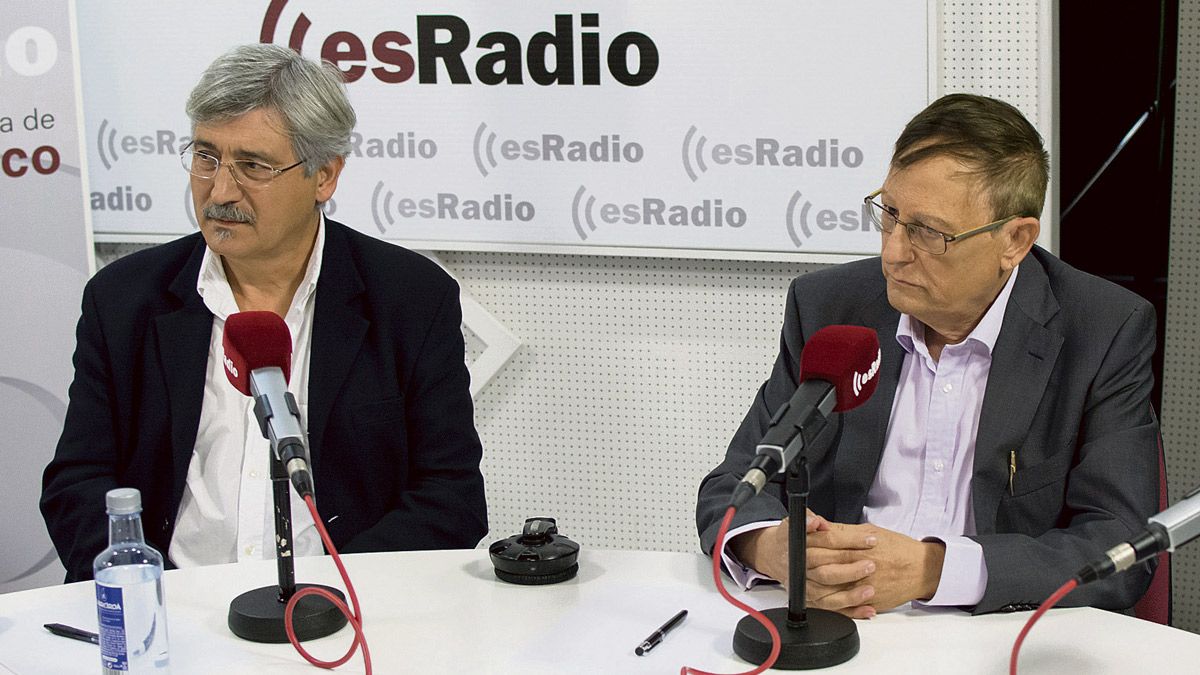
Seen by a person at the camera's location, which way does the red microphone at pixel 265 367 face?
facing away from the viewer and to the left of the viewer

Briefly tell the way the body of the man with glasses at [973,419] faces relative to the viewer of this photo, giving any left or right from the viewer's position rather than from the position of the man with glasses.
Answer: facing the viewer and to the left of the viewer

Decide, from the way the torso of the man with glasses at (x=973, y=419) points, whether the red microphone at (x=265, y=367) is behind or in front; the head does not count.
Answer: in front

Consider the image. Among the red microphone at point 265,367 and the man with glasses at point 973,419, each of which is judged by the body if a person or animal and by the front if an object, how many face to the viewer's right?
0

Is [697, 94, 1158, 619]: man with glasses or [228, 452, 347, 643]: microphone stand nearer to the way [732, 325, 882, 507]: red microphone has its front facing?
the man with glasses

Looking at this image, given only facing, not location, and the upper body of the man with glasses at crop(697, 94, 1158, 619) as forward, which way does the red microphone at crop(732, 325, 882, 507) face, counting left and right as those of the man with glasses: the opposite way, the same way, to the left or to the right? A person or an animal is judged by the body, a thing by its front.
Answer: the opposite way

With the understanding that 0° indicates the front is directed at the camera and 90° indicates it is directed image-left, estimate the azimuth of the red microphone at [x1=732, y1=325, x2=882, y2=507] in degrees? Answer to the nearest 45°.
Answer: approximately 225°

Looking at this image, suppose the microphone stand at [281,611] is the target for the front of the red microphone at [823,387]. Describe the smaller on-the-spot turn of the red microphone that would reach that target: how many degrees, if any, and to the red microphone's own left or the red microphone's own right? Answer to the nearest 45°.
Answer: approximately 135° to the red microphone's own left

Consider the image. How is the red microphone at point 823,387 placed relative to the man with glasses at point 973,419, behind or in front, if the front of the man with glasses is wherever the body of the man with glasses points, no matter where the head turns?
in front

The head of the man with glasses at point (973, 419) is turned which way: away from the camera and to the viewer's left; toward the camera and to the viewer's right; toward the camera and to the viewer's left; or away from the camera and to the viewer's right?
toward the camera and to the viewer's left
